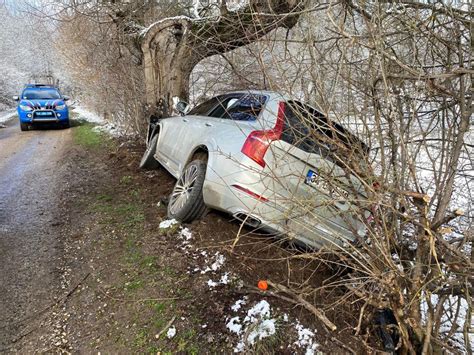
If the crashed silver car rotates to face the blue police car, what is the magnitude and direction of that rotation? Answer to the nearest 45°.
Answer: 0° — it already faces it

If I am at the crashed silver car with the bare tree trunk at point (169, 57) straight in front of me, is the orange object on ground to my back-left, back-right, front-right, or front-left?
back-left

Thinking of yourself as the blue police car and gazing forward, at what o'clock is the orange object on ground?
The orange object on ground is roughly at 12 o'clock from the blue police car.

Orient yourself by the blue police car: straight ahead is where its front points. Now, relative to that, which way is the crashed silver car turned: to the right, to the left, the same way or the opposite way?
the opposite way

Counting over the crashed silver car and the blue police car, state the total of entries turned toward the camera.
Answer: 1

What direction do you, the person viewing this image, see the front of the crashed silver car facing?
facing away from the viewer and to the left of the viewer
